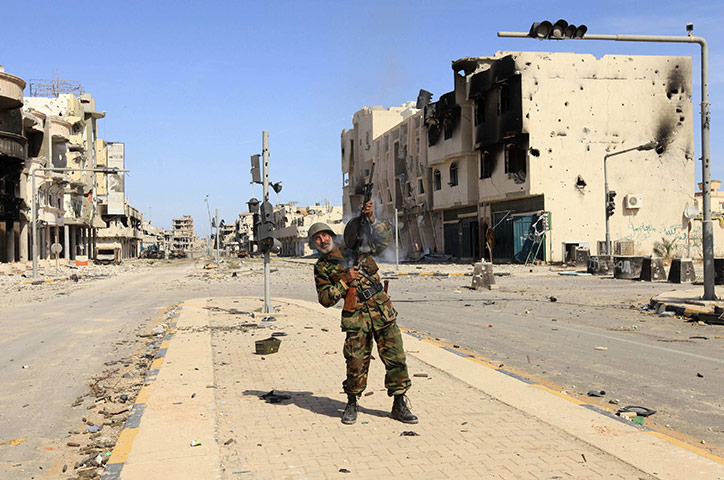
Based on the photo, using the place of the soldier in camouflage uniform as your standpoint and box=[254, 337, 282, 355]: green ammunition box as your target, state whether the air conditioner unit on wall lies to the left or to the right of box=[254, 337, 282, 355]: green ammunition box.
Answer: right

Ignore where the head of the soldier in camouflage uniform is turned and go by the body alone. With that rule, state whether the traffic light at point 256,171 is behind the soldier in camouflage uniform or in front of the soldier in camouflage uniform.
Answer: behind

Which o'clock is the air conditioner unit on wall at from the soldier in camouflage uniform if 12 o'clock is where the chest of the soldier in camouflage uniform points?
The air conditioner unit on wall is roughly at 7 o'clock from the soldier in camouflage uniform.

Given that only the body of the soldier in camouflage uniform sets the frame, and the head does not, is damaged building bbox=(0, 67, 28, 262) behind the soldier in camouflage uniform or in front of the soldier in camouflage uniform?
behind

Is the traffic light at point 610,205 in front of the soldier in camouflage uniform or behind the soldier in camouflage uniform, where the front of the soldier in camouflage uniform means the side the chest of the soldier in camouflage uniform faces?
behind

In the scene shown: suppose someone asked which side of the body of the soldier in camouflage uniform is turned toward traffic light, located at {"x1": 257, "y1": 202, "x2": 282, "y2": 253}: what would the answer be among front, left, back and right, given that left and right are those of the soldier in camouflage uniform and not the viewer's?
back

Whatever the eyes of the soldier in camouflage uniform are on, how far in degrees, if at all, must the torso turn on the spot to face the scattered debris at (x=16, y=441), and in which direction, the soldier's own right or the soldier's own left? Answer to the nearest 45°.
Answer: approximately 90° to the soldier's own right

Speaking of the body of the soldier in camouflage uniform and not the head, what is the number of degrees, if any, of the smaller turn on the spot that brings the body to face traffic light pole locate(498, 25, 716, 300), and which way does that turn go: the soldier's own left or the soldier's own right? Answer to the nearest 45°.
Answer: approximately 135° to the soldier's own left

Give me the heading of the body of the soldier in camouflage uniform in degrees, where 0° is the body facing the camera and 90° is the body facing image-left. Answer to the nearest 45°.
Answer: approximately 0°
